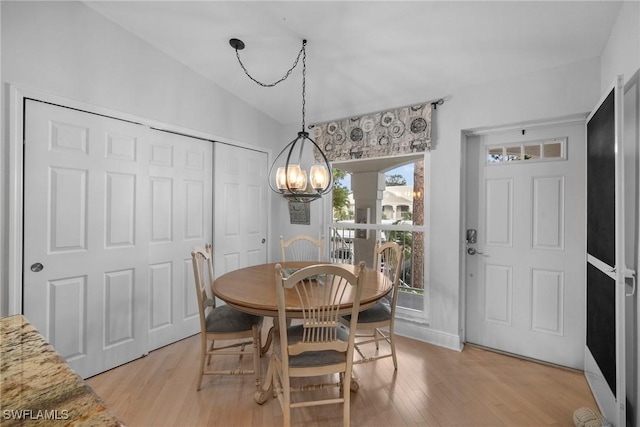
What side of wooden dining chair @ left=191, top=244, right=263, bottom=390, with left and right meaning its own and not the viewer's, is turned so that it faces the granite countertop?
right

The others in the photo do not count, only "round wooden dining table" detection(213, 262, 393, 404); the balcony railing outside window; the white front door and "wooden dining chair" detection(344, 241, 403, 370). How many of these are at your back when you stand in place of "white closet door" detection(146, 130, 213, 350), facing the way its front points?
0

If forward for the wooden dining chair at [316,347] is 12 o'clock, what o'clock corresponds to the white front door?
The white front door is roughly at 2 o'clock from the wooden dining chair.

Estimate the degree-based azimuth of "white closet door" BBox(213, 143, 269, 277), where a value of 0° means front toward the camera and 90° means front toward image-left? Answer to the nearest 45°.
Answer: approximately 315°

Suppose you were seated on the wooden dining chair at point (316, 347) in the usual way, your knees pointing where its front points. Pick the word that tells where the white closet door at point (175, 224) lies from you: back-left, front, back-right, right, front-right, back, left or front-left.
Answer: front-left

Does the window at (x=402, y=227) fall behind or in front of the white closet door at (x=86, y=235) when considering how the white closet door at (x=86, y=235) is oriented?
in front

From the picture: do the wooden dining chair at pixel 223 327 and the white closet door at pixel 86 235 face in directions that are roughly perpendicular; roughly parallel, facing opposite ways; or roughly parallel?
roughly parallel

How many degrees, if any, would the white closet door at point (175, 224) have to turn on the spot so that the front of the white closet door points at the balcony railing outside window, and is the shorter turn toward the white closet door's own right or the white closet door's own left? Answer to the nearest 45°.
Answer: approximately 45° to the white closet door's own left

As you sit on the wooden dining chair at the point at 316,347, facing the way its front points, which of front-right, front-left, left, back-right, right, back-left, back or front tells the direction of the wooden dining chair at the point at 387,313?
front-right

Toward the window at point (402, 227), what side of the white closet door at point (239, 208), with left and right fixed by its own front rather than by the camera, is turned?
front

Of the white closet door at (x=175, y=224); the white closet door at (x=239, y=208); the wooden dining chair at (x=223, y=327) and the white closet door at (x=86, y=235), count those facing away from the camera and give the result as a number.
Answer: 0

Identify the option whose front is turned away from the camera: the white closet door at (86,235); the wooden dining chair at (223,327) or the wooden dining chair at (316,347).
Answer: the wooden dining chair at (316,347)

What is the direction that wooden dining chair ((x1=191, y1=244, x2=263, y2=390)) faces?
to the viewer's right

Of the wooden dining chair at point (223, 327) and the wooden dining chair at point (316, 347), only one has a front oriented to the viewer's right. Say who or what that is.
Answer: the wooden dining chair at point (223, 327)

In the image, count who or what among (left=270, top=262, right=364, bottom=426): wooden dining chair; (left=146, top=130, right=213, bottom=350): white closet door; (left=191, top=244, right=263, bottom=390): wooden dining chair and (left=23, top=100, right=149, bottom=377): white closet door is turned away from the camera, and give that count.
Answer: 1

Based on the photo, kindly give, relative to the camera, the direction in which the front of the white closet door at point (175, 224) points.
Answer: facing the viewer and to the right of the viewer

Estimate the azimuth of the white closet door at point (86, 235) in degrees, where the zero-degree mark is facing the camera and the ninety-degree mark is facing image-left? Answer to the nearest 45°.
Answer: approximately 315°

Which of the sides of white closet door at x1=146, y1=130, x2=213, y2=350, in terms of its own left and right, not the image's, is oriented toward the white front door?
front

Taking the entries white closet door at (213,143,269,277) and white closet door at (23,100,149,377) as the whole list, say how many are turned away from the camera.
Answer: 0

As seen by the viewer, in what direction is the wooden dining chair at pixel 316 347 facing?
away from the camera
